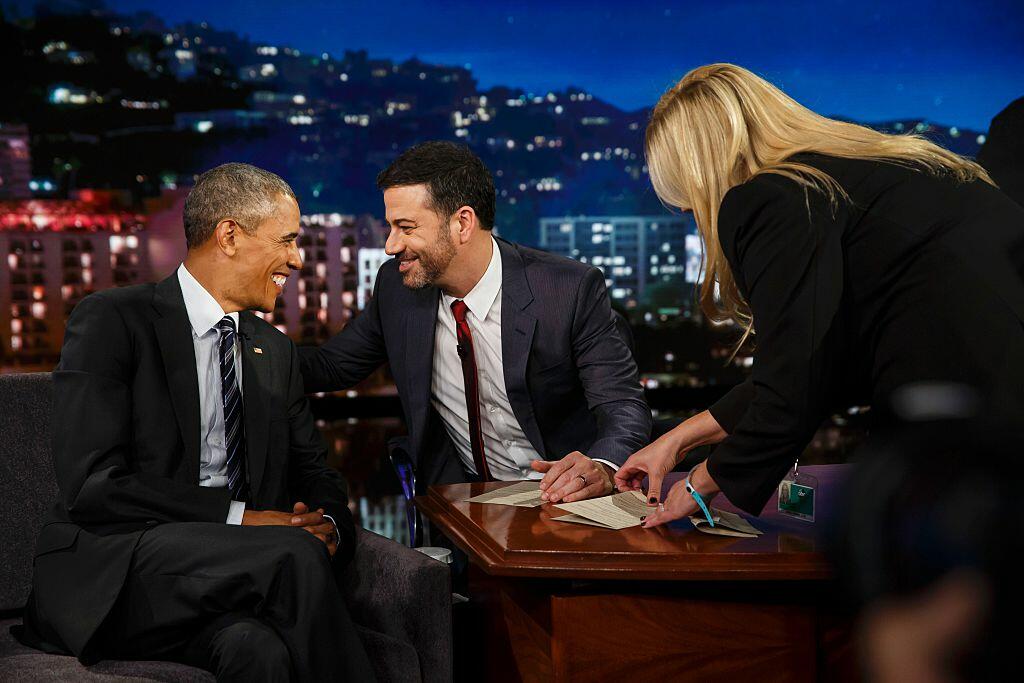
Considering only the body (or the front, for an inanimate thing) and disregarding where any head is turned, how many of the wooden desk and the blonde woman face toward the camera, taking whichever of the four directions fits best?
1

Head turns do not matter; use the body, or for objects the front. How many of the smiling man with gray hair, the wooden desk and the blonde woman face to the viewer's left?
1

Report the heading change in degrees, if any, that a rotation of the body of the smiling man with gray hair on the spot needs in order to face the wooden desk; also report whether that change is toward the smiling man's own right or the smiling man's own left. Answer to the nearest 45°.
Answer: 0° — they already face it

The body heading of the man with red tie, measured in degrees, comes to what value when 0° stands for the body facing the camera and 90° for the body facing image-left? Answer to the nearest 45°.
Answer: approximately 45°

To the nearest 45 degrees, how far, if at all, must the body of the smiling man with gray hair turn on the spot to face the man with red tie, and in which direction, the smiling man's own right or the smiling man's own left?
approximately 90° to the smiling man's own left

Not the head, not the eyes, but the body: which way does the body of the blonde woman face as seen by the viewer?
to the viewer's left

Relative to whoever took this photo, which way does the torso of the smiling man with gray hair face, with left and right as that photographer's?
facing the viewer and to the right of the viewer

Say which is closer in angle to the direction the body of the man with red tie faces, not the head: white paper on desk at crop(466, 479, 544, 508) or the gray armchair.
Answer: the gray armchair

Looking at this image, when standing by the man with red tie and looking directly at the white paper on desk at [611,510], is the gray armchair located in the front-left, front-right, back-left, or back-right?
front-right

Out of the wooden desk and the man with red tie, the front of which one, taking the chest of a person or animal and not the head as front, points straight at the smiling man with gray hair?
the man with red tie

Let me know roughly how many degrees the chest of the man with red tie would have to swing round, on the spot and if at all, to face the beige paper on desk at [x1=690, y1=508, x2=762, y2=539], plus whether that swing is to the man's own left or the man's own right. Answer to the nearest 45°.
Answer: approximately 90° to the man's own left

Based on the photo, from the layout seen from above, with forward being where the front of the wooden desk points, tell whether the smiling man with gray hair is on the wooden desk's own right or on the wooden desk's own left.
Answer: on the wooden desk's own right

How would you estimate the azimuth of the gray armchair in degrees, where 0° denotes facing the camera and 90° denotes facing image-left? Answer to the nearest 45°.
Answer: approximately 315°

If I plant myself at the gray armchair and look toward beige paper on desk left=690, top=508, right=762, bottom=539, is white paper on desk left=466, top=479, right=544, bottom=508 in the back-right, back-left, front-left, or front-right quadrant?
front-left

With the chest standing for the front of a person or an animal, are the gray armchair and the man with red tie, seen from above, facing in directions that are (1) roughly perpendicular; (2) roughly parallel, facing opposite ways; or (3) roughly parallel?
roughly perpendicular

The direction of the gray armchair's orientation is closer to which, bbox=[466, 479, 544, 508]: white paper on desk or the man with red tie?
the white paper on desk

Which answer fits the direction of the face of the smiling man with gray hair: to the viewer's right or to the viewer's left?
to the viewer's right

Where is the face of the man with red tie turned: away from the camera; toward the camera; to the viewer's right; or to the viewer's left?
to the viewer's left

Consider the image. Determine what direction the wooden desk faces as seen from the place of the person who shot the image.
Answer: facing the viewer
